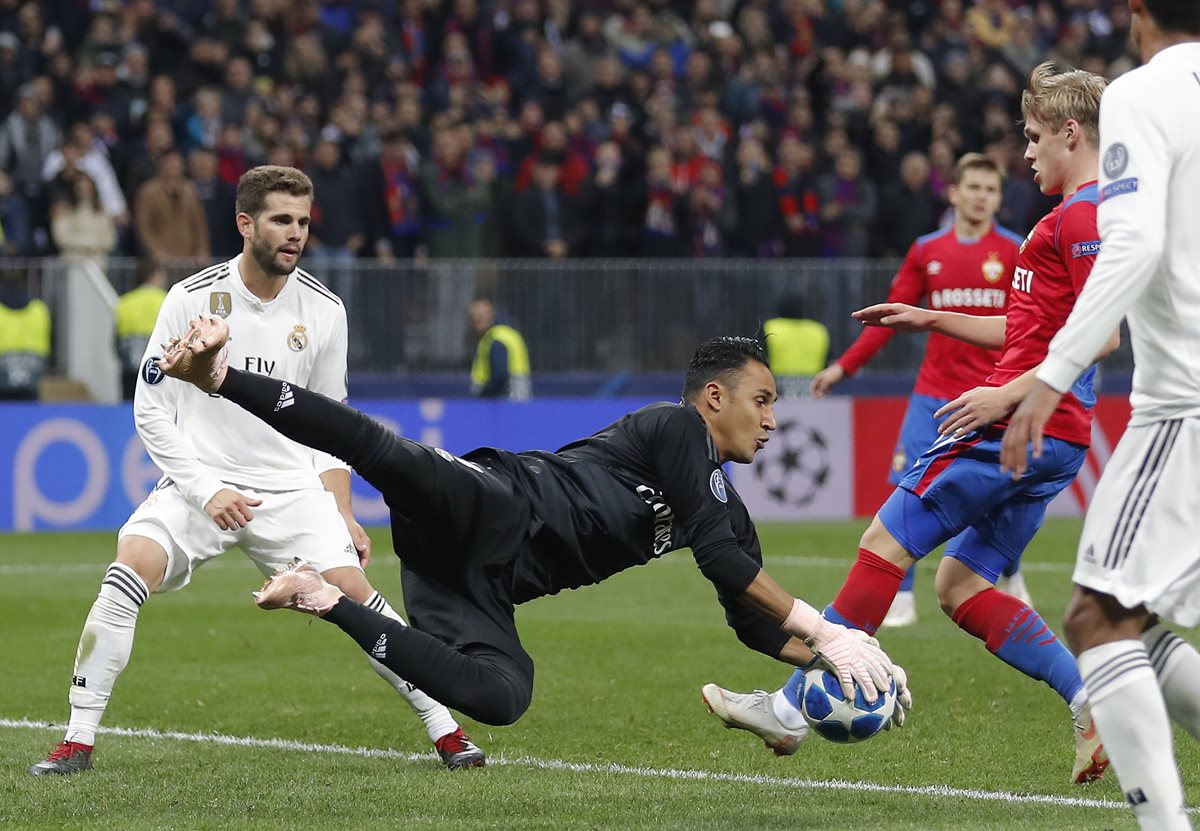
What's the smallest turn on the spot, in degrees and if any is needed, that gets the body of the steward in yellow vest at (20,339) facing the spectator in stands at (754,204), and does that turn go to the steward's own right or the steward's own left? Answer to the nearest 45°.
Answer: approximately 90° to the steward's own right

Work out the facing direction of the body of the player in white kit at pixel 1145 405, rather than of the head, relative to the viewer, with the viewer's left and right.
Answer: facing away from the viewer and to the left of the viewer

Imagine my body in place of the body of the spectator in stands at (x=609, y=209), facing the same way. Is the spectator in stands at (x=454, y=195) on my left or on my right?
on my right

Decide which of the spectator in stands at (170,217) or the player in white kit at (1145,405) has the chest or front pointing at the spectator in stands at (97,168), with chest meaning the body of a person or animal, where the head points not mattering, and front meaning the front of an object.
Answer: the player in white kit

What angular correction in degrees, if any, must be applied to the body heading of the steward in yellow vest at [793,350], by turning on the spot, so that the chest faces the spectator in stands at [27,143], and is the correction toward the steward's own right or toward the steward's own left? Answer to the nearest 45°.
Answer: approximately 90° to the steward's own left

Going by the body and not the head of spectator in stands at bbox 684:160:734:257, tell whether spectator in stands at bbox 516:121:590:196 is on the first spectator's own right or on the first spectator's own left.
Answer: on the first spectator's own right

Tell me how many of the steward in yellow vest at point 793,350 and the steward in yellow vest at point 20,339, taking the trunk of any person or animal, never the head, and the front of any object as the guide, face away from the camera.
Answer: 2

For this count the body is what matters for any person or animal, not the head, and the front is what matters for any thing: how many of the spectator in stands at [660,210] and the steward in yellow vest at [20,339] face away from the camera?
1

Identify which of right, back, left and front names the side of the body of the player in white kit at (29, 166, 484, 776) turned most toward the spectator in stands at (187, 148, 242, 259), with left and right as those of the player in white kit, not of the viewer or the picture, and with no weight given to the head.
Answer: back
